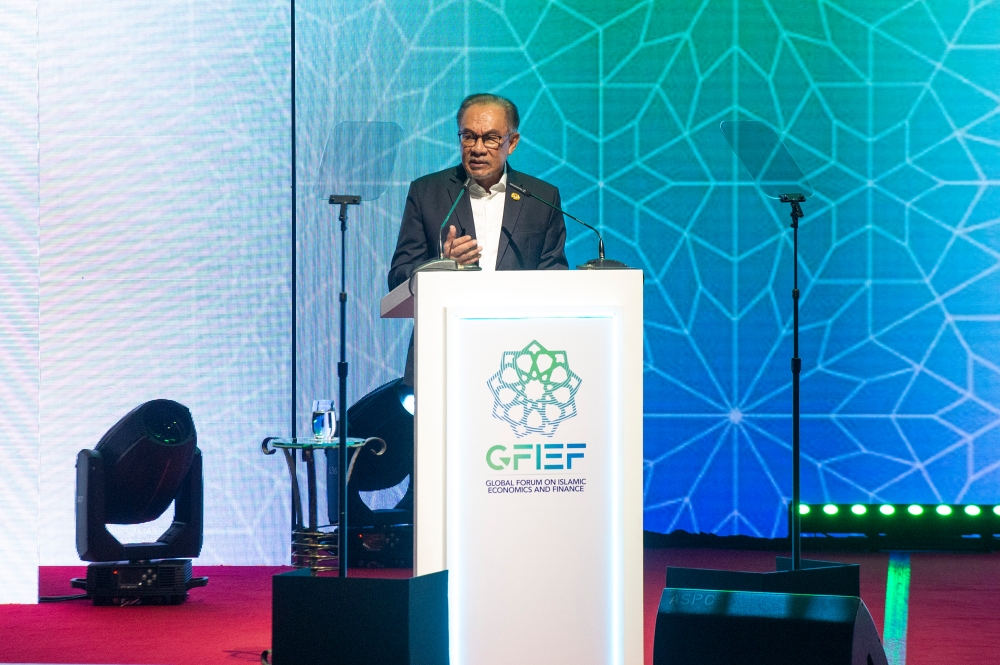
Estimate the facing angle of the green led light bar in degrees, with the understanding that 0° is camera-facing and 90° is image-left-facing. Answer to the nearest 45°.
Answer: approximately 0°

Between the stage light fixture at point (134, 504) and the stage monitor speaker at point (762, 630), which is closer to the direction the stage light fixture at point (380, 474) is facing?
the stage monitor speaker

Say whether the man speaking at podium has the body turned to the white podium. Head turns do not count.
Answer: yes

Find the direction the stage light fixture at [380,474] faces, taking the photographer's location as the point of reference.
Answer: facing the viewer and to the right of the viewer

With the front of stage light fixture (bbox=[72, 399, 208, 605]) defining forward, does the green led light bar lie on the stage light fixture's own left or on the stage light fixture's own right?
on the stage light fixture's own left

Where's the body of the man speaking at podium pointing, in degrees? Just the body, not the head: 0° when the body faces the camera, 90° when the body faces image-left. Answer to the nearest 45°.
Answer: approximately 0°

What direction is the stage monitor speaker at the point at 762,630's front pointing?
away from the camera

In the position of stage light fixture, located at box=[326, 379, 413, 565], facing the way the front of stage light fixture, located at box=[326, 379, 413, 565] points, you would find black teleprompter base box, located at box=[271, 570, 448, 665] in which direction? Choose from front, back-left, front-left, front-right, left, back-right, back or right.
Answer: front-right

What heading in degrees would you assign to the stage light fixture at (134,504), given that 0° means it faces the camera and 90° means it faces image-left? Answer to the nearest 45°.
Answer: approximately 315°
